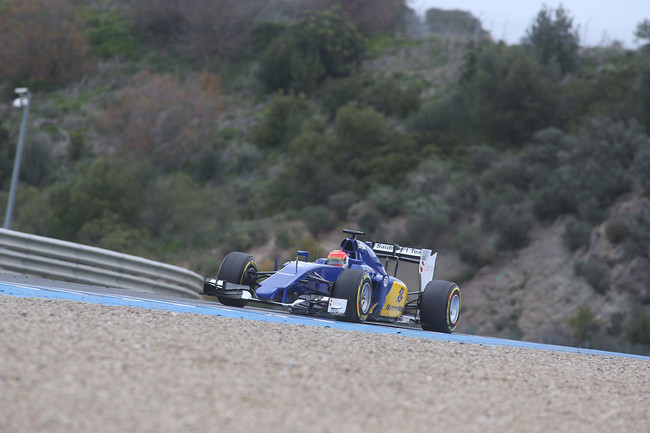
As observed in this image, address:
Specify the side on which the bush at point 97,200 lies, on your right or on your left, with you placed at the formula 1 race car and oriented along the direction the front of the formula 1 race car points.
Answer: on your right

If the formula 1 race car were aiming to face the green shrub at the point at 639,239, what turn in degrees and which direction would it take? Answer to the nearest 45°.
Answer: approximately 180°

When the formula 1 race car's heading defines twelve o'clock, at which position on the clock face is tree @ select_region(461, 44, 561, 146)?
The tree is roughly at 5 o'clock from the formula 1 race car.

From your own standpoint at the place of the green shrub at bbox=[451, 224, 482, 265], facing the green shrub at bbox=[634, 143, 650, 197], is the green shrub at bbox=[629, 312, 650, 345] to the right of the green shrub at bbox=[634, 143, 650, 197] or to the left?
right

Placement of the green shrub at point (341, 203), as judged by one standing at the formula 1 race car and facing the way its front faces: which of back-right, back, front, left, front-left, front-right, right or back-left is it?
back-right

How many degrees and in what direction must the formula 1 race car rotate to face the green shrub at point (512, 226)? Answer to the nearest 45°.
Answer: approximately 135° to its right

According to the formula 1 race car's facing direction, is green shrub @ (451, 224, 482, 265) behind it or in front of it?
behind

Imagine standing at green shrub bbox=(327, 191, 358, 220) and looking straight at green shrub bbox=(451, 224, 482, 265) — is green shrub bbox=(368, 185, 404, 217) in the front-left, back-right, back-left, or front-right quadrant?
front-left

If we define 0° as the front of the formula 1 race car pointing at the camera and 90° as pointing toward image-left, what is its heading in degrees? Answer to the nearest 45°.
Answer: approximately 45°

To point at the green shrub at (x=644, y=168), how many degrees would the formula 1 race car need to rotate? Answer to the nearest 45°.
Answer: approximately 180°

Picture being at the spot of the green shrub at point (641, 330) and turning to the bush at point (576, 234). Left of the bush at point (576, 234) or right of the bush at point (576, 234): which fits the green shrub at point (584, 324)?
left

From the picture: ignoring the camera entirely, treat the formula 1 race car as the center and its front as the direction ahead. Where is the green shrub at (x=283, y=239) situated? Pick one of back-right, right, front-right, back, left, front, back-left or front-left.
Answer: back-right

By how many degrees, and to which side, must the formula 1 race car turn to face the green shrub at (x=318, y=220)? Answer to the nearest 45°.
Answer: approximately 135° to its right

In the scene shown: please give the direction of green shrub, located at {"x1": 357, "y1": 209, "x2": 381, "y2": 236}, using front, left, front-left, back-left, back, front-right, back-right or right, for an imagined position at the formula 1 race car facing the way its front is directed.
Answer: back-right
